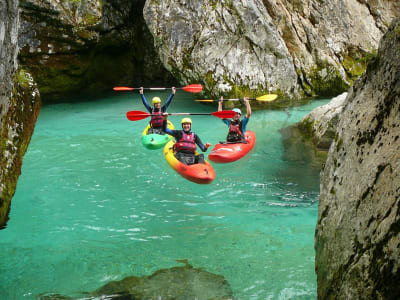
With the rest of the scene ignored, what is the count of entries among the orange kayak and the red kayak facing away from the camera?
0

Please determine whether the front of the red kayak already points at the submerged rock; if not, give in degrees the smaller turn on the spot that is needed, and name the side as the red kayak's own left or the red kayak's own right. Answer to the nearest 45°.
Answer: approximately 45° to the red kayak's own left

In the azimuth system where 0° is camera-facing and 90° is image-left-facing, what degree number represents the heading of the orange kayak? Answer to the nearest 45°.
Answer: approximately 315°

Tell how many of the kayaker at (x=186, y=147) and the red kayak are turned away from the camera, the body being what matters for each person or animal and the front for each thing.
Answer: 0

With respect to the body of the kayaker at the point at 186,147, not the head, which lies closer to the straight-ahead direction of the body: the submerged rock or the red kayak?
the submerged rock

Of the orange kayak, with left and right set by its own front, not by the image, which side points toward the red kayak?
left

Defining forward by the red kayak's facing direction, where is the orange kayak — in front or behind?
in front

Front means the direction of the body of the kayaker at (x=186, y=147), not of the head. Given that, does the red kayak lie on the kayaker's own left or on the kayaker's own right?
on the kayaker's own left

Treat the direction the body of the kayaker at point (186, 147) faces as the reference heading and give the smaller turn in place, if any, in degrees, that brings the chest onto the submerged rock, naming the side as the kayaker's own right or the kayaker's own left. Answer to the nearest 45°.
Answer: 0° — they already face it

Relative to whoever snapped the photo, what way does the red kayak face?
facing the viewer and to the left of the viewer

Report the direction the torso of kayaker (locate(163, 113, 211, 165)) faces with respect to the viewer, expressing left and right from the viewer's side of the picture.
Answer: facing the viewer
